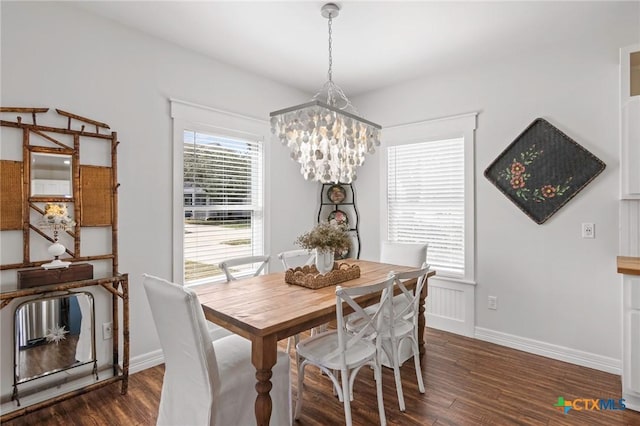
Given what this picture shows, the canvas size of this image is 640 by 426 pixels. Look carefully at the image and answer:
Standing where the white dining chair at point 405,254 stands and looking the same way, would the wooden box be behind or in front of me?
in front

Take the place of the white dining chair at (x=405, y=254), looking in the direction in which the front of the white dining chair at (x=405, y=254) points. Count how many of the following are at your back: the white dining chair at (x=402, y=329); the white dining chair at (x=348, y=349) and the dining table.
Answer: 0

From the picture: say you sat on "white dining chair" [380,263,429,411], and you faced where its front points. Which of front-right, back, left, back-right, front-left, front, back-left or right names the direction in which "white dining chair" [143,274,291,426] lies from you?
left

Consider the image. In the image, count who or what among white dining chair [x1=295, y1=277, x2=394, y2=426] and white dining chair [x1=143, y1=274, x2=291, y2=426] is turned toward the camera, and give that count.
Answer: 0

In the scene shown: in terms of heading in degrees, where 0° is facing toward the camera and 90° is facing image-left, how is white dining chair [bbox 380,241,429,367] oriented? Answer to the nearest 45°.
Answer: approximately 45°

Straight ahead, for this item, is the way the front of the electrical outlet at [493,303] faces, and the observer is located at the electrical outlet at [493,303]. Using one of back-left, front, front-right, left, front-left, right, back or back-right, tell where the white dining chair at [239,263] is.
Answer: front

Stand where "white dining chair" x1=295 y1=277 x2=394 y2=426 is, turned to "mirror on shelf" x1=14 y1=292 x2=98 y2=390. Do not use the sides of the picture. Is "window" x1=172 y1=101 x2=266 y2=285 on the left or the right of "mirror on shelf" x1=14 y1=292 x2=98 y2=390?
right

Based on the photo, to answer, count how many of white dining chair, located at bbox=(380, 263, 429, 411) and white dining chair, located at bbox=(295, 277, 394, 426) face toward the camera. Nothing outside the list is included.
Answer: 0

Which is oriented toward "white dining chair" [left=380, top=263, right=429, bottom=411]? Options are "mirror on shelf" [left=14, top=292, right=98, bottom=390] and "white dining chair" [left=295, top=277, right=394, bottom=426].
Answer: the mirror on shelf

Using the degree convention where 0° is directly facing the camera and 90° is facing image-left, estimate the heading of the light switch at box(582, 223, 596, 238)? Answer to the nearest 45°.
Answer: approximately 45°

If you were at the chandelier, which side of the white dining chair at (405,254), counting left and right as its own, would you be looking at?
front

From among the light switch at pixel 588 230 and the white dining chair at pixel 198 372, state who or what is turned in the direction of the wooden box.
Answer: the light switch

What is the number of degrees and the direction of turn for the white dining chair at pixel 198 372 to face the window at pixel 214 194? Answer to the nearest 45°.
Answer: approximately 45° to its left

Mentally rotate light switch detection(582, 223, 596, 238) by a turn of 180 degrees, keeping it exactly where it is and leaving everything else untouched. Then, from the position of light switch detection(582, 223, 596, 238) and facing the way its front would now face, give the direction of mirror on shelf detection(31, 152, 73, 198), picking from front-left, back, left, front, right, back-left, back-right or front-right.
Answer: back

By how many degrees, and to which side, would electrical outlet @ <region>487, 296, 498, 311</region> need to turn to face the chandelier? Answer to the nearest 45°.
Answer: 0° — it already faces it

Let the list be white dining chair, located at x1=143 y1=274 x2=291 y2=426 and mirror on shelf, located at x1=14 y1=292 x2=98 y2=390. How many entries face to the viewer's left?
0

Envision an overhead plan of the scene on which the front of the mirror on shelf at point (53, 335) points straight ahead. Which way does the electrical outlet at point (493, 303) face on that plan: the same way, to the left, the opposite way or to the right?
the opposite way

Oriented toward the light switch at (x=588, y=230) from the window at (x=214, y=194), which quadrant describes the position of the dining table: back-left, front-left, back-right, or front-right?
front-right

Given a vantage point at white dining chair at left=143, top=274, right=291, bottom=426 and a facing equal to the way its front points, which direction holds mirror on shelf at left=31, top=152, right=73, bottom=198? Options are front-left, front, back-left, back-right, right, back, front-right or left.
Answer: left

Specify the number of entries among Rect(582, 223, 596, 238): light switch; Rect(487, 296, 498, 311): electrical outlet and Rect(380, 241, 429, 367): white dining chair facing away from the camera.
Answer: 0

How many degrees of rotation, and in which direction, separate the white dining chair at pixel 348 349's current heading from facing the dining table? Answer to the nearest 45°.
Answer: approximately 45° to its left

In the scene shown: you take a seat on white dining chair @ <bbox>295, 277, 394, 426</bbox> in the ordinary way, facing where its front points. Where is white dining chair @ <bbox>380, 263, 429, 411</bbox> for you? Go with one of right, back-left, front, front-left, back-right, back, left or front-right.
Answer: right
